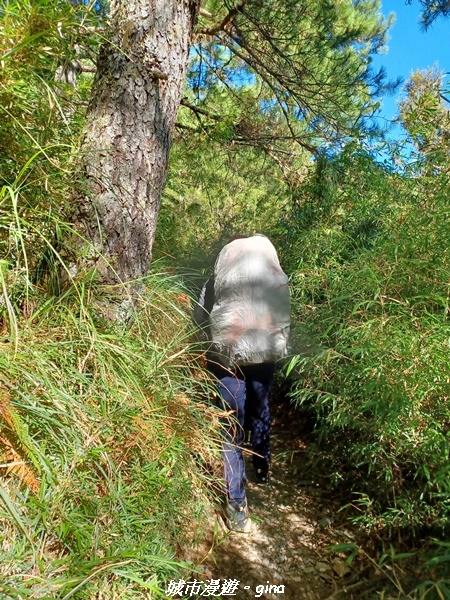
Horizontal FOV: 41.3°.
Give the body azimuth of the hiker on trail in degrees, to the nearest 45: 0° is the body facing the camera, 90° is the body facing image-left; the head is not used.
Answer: approximately 180°

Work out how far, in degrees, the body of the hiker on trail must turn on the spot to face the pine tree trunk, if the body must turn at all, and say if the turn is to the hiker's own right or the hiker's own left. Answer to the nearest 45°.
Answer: approximately 45° to the hiker's own left
